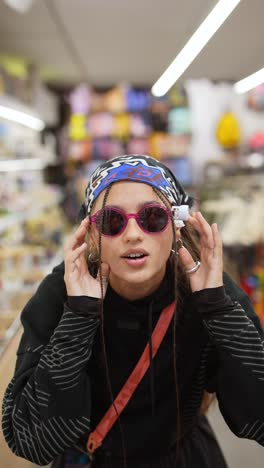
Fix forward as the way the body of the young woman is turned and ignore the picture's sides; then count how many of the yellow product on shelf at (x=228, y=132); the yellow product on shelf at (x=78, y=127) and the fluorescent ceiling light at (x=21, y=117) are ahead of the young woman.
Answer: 0

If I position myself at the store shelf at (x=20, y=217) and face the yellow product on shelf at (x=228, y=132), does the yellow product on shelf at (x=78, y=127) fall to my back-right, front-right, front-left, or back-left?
front-left

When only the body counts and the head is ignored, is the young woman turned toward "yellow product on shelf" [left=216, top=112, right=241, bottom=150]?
no

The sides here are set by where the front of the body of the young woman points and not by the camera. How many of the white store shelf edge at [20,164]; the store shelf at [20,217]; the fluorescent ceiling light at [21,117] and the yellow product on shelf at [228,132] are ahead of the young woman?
0

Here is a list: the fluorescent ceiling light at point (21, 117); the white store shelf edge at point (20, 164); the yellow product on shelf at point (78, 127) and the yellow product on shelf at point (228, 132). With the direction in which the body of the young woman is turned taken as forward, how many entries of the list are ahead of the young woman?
0

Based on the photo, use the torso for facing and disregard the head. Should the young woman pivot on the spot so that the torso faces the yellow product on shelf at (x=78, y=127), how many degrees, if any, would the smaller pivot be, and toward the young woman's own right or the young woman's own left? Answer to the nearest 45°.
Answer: approximately 180°

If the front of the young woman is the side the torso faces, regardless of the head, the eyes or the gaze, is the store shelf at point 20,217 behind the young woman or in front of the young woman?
behind

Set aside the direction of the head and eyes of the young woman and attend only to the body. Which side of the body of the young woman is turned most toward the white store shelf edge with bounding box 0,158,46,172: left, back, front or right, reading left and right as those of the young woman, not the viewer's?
back

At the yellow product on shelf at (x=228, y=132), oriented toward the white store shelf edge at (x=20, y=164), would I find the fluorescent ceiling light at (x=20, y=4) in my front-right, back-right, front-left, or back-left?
front-left

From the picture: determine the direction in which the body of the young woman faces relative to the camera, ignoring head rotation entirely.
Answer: toward the camera

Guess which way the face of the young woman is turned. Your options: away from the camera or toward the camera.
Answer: toward the camera

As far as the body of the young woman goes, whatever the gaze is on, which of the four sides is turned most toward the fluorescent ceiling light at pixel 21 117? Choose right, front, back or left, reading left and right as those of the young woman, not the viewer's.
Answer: back
